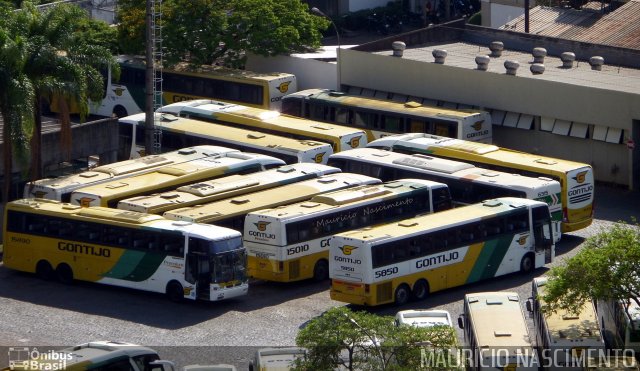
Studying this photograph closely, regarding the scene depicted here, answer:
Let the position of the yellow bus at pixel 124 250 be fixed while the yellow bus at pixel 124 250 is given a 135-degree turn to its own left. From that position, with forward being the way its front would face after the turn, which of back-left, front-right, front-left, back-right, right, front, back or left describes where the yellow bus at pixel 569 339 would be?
back-right

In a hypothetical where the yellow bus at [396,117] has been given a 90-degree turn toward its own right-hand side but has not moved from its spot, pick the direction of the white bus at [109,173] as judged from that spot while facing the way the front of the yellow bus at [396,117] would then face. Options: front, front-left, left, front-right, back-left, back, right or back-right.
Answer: back

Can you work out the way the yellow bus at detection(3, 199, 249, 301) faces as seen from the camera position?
facing the viewer and to the right of the viewer

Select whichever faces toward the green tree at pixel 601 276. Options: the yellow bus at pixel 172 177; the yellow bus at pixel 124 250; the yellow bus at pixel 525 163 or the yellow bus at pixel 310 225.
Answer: the yellow bus at pixel 124 250

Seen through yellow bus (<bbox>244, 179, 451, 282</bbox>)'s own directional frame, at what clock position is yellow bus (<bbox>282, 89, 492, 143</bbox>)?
yellow bus (<bbox>282, 89, 492, 143</bbox>) is roughly at 11 o'clock from yellow bus (<bbox>244, 179, 451, 282</bbox>).

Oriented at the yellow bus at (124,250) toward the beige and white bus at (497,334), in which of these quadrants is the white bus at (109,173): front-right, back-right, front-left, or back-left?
back-left

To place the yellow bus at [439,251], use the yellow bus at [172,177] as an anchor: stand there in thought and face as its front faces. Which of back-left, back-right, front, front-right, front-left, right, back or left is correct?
right

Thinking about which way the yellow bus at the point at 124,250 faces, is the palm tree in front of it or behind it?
behind

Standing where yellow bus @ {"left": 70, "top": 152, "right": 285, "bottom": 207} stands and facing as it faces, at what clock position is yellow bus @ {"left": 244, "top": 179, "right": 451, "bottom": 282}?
yellow bus @ {"left": 244, "top": 179, "right": 451, "bottom": 282} is roughly at 3 o'clock from yellow bus @ {"left": 70, "top": 152, "right": 285, "bottom": 207}.

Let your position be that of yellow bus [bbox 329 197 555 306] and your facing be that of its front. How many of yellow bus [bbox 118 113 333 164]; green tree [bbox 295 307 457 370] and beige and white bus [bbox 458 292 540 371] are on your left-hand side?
1

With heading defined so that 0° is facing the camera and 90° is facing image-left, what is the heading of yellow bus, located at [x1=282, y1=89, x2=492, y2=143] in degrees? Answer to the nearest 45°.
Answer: approximately 135°

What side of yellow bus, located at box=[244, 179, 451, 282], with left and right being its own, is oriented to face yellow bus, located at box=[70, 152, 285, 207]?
left

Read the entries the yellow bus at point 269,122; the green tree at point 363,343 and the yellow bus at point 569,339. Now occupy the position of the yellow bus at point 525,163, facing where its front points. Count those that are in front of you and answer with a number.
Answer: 1

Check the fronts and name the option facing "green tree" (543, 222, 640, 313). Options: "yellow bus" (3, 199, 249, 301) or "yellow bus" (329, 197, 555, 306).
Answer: "yellow bus" (3, 199, 249, 301)

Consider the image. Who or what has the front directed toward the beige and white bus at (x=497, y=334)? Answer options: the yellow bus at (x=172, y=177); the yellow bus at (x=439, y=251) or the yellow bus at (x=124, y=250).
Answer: the yellow bus at (x=124, y=250)
